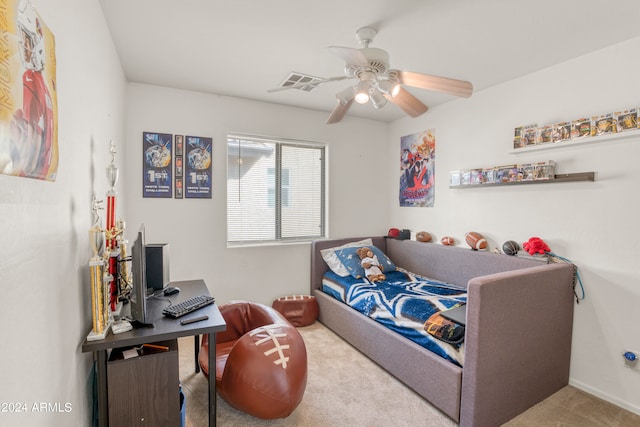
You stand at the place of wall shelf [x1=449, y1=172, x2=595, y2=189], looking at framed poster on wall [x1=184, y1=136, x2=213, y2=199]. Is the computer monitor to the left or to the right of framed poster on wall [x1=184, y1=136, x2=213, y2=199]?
left

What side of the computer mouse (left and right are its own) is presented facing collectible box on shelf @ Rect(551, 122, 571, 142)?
back

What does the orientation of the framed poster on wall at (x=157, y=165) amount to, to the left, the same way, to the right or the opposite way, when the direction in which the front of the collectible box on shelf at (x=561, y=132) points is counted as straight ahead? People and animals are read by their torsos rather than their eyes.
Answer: to the left

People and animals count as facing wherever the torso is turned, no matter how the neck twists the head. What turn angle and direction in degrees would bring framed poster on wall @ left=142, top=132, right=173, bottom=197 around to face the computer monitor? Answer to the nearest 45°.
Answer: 0° — it already faces it

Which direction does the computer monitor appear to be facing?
to the viewer's right

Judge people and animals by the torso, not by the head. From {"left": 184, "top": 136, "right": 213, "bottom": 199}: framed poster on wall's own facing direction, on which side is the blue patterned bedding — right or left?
on its left

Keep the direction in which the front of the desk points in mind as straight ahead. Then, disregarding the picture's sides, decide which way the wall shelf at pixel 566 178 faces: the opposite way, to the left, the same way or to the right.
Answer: the opposite way

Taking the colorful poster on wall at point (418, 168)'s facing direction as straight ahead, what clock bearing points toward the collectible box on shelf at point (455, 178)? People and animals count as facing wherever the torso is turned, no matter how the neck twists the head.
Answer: The collectible box on shelf is roughly at 9 o'clock from the colorful poster on wall.
